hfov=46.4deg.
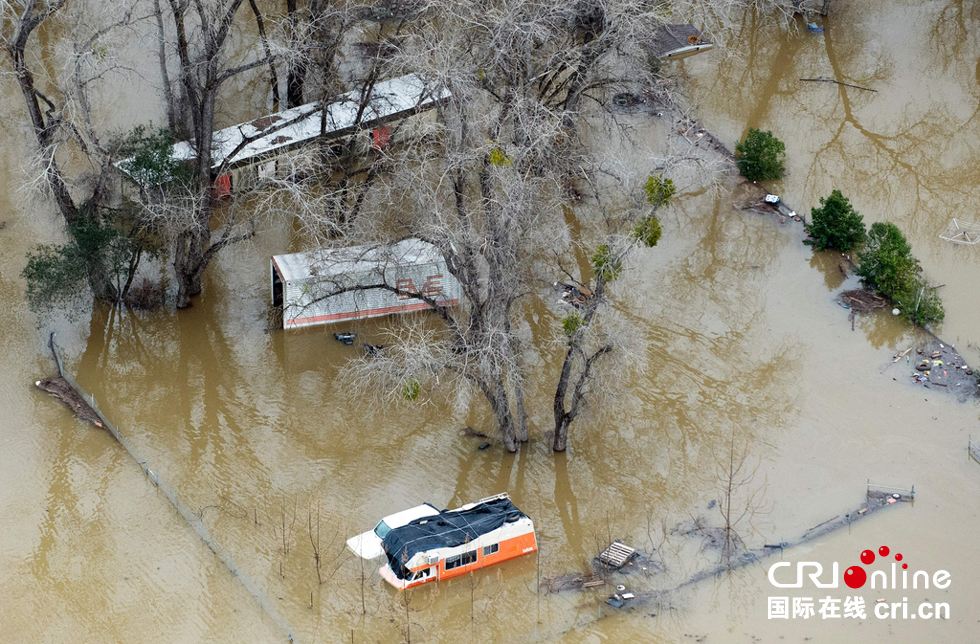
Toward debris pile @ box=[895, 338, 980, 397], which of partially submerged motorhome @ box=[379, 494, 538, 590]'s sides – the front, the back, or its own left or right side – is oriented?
back

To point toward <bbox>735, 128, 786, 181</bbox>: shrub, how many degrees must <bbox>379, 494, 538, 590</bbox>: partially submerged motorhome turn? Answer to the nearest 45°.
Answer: approximately 180°

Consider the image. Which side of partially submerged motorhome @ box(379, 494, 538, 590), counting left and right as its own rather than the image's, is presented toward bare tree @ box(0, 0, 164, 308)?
right

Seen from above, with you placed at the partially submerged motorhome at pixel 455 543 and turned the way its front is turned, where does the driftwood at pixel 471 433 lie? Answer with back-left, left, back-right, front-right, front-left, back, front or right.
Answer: back-right

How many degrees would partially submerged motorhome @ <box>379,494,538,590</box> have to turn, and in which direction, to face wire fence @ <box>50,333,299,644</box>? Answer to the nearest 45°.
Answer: approximately 45° to its right

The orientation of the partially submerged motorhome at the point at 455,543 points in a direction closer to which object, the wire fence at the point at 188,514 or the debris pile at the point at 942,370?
the wire fence

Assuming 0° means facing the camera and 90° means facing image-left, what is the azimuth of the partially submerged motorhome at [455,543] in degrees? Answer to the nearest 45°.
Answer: approximately 45°
